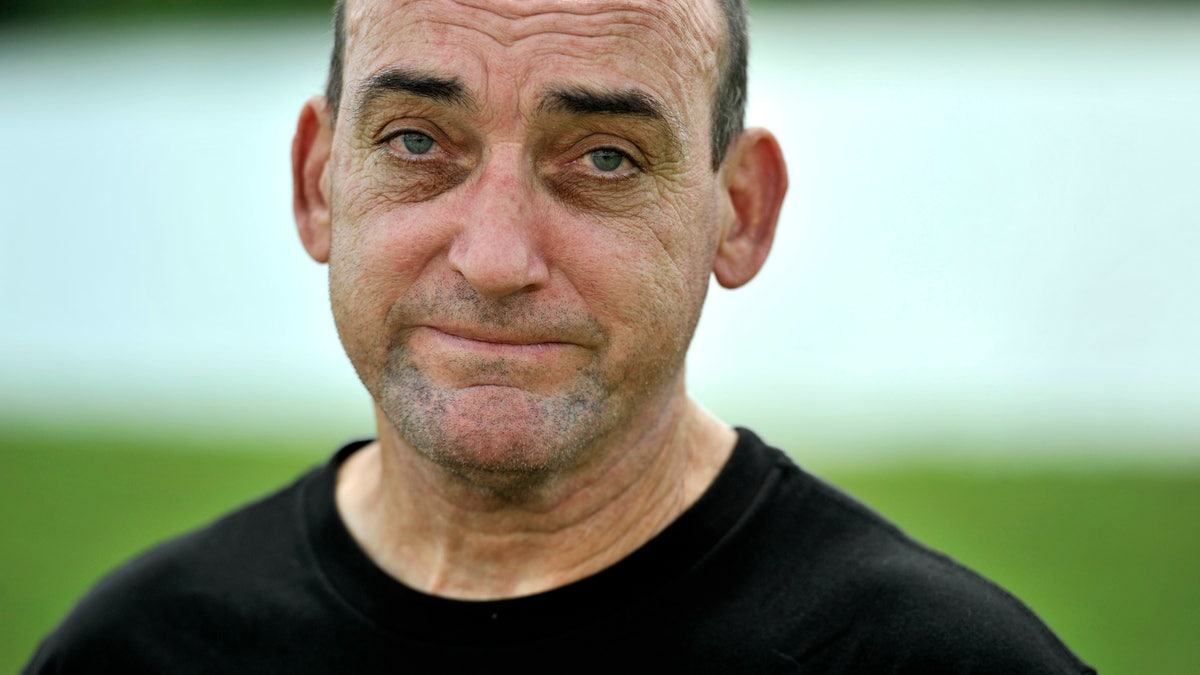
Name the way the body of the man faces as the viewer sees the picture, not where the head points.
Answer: toward the camera
